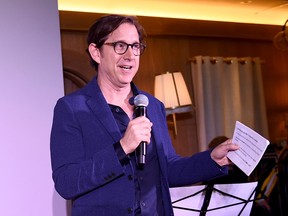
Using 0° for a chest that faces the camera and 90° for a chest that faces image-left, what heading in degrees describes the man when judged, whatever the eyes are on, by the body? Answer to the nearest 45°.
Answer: approximately 315°

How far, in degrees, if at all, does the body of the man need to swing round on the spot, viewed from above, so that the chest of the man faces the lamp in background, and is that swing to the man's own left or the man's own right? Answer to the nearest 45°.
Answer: approximately 135° to the man's own left
